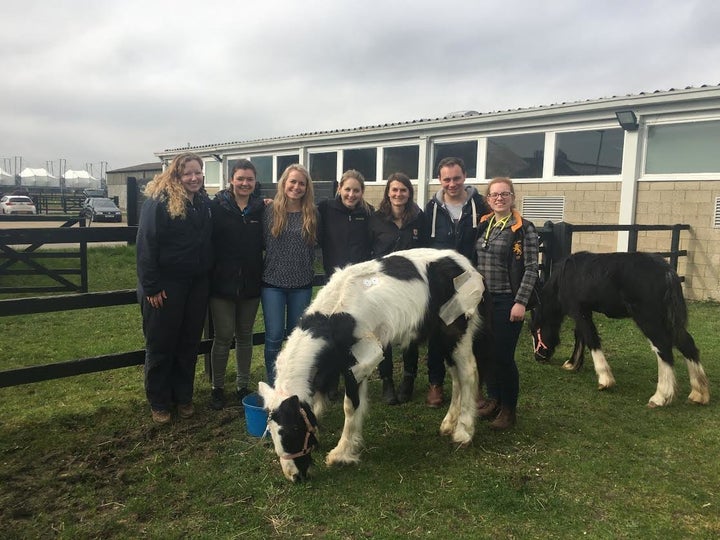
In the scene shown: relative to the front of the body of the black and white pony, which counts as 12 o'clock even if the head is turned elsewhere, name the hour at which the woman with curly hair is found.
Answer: The woman with curly hair is roughly at 2 o'clock from the black and white pony.

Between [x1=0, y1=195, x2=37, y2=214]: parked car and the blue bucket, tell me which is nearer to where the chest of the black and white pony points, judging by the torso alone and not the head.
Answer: the blue bucket

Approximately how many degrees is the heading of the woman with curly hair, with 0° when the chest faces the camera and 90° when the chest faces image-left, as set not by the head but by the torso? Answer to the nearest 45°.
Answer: approximately 315°

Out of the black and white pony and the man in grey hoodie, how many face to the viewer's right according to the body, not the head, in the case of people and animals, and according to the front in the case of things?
0

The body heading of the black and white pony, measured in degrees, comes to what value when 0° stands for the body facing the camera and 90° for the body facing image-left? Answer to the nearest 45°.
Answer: approximately 45°

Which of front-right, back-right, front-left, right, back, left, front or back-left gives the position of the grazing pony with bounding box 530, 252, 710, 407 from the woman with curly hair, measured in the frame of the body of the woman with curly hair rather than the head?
front-left

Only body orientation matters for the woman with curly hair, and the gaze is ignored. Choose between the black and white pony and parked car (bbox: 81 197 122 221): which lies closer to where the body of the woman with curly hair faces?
the black and white pony

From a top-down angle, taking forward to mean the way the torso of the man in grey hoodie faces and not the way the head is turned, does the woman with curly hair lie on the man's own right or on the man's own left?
on the man's own right

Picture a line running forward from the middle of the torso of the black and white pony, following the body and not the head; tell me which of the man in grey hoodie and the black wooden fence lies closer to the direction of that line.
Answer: the black wooden fence

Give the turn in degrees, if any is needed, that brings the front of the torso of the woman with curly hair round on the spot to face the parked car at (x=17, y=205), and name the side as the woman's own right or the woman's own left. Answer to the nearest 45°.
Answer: approximately 135° to the woman's own left

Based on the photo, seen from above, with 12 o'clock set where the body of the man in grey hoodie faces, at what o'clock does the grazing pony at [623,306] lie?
The grazing pony is roughly at 8 o'clock from the man in grey hoodie.

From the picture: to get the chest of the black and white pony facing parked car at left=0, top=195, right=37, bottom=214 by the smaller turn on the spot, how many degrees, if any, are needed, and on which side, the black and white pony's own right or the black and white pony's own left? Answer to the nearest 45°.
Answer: approximately 90° to the black and white pony's own right

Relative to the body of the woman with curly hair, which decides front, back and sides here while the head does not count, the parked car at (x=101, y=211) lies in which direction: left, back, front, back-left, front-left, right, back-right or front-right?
back-left
